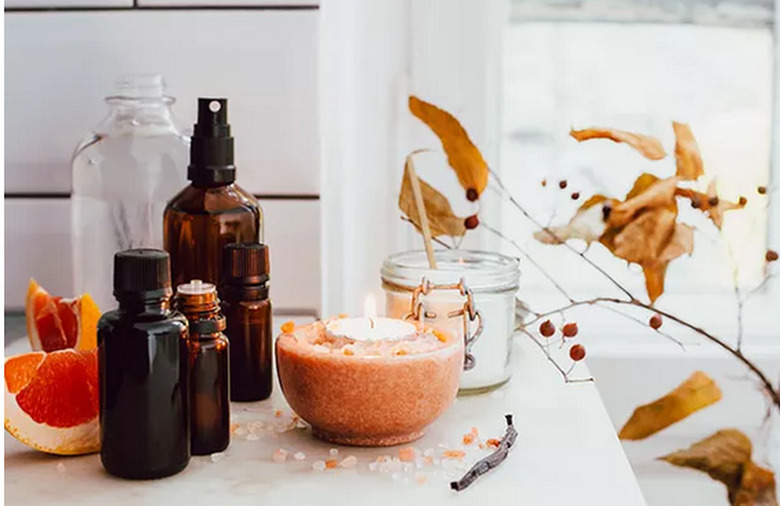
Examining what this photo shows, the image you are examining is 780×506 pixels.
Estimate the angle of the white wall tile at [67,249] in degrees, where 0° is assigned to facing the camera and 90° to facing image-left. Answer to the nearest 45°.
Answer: approximately 0°
